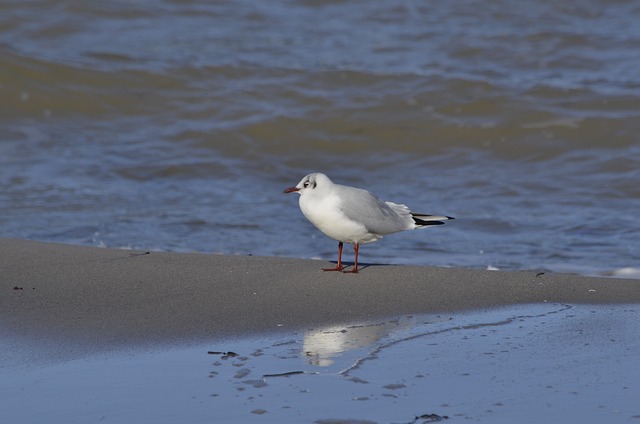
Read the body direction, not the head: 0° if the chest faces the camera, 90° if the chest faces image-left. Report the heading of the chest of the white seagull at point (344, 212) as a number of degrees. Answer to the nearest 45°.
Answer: approximately 90°
